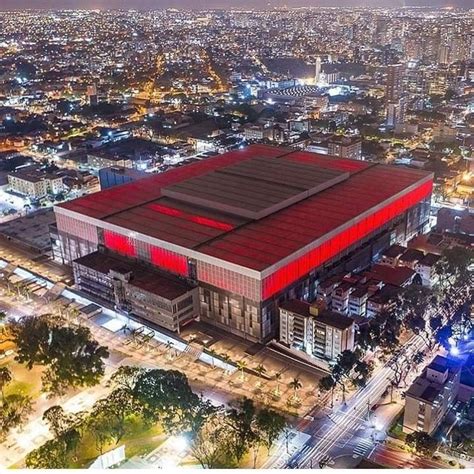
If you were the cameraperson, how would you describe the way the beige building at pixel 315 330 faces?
facing the viewer and to the left of the viewer

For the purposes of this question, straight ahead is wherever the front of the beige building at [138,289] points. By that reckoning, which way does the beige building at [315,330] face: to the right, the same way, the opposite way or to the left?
the same way

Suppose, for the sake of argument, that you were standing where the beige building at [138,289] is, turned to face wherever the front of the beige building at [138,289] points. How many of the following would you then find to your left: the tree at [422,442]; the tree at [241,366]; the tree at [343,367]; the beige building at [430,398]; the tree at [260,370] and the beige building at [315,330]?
6

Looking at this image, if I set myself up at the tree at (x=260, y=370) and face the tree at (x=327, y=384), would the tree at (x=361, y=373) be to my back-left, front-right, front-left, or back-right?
front-left

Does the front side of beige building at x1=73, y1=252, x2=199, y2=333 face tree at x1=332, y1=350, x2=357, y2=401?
no

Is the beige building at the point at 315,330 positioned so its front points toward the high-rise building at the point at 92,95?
no

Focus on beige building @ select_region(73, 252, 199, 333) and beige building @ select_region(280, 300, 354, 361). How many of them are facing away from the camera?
0

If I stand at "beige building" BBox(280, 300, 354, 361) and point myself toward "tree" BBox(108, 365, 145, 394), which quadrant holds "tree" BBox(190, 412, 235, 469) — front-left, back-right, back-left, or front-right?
front-left

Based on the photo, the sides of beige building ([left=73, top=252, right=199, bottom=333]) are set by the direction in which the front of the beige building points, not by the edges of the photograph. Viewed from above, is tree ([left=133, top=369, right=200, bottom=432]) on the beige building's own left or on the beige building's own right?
on the beige building's own left

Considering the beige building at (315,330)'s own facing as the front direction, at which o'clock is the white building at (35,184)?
The white building is roughly at 3 o'clock from the beige building.

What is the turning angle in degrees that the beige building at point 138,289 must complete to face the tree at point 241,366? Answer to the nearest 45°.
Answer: approximately 90° to its left

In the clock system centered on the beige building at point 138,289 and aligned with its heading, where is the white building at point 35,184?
The white building is roughly at 4 o'clock from the beige building.

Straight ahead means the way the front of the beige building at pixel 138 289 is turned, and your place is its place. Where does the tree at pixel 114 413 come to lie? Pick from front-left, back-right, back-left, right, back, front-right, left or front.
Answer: front-left

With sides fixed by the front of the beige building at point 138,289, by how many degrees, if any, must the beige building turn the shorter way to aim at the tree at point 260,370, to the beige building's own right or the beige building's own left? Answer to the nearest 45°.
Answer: approximately 90° to the beige building's own left

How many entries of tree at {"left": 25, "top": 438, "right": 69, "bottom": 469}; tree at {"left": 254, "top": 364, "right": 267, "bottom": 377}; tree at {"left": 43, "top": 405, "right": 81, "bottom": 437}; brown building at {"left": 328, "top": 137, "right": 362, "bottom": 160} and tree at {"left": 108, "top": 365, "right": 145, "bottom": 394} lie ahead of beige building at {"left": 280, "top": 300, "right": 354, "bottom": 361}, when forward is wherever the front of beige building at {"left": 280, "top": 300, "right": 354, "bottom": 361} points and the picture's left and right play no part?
4

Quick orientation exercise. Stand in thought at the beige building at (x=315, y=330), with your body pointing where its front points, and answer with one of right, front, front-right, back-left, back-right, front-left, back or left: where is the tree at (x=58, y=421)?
front

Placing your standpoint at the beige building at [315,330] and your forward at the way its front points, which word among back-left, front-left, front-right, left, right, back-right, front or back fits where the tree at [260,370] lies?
front
